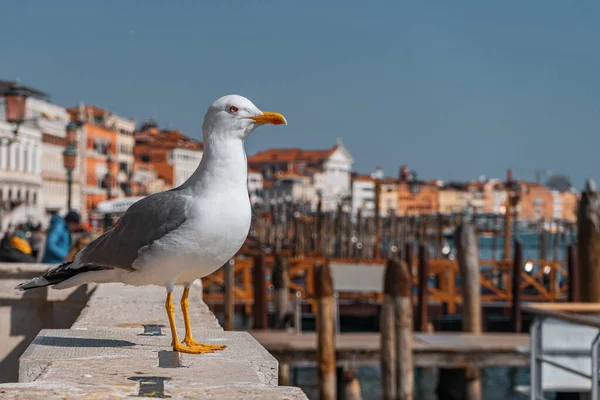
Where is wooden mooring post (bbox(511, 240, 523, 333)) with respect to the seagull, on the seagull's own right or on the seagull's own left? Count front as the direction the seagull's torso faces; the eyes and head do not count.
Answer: on the seagull's own left

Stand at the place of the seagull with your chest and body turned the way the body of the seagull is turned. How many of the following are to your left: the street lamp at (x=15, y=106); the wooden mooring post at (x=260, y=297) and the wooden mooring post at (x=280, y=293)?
3

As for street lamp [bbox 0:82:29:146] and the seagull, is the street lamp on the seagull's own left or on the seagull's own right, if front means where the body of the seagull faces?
on the seagull's own left

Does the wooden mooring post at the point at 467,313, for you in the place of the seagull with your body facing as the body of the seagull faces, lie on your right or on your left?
on your left

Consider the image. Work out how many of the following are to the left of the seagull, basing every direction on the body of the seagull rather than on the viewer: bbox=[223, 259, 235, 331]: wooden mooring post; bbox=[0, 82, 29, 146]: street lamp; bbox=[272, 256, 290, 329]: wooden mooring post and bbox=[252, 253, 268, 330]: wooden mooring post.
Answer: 4

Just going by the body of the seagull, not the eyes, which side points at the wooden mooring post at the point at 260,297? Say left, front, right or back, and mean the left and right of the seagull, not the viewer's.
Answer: left

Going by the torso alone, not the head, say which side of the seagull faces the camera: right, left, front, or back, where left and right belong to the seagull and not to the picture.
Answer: right
